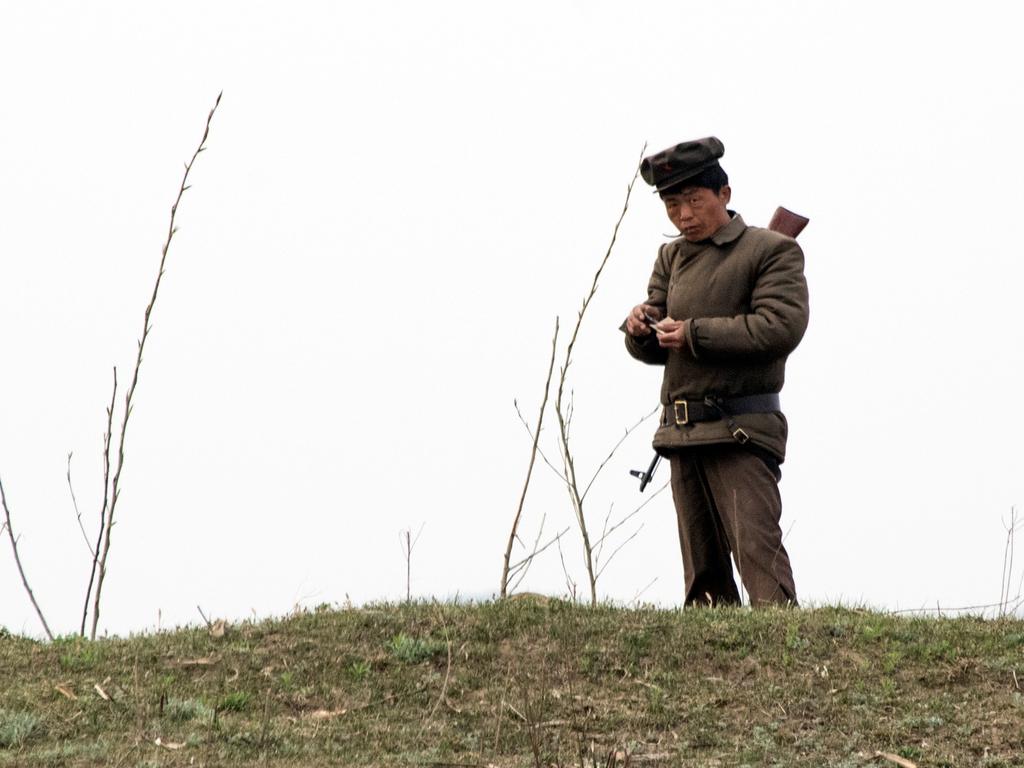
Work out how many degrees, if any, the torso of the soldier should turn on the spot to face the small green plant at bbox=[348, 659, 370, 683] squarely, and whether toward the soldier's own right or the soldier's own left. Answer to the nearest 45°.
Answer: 0° — they already face it

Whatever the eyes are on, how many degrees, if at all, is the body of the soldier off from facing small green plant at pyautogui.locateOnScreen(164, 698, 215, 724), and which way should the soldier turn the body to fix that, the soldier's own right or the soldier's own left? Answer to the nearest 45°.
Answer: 0° — they already face it

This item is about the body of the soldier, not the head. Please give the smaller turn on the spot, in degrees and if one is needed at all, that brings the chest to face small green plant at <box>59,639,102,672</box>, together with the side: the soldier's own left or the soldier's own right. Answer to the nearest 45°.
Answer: approximately 45° to the soldier's own right

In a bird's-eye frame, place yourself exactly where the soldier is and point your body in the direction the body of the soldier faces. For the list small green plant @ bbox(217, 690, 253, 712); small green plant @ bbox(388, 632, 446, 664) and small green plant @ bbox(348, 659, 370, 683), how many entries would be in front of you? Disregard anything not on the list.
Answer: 3

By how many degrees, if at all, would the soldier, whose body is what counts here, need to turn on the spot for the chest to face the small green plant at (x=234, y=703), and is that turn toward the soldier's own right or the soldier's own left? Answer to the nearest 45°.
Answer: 0° — they already face it

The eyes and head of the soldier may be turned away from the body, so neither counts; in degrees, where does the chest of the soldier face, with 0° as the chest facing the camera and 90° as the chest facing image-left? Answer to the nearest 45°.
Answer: approximately 45°
